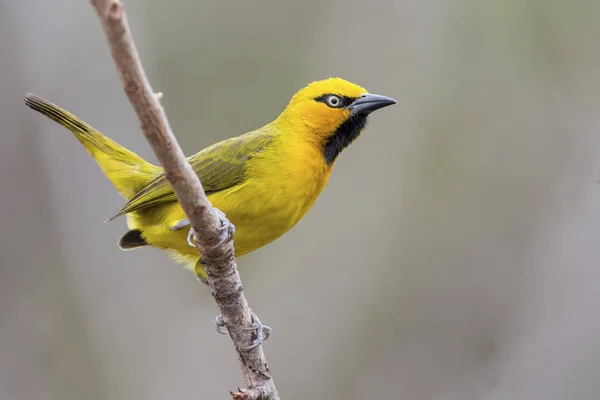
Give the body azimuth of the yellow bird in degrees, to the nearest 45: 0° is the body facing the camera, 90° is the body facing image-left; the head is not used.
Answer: approximately 270°
